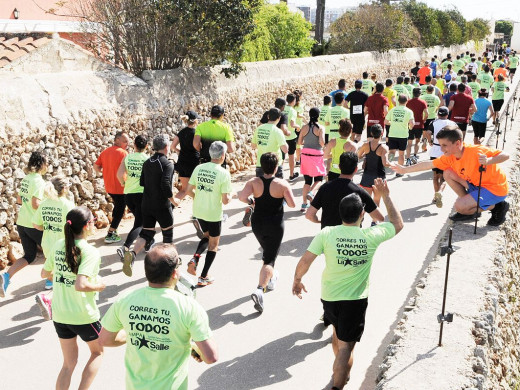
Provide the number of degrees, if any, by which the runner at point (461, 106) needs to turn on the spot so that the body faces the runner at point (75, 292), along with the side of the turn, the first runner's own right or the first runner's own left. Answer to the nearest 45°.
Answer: approximately 180°

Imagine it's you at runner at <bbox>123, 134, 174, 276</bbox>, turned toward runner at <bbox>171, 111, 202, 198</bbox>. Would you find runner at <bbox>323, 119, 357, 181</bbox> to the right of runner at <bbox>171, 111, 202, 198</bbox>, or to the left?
right

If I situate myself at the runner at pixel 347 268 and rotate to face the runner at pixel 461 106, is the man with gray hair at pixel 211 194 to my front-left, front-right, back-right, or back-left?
front-left

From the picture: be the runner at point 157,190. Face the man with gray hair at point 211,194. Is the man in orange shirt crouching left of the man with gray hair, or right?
left

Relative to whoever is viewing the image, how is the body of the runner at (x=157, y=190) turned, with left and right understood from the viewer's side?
facing away from the viewer and to the right of the viewer

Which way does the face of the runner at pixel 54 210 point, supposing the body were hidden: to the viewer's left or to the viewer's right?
to the viewer's right

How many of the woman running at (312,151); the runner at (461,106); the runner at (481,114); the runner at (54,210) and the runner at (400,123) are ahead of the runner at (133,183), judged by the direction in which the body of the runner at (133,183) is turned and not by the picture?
4

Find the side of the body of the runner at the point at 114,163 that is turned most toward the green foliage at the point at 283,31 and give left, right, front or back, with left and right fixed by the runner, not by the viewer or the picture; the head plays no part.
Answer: front

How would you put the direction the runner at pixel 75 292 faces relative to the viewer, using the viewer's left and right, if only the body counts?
facing away from the viewer and to the right of the viewer

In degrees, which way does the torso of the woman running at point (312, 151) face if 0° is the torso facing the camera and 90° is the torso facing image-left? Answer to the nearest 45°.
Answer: approximately 180°

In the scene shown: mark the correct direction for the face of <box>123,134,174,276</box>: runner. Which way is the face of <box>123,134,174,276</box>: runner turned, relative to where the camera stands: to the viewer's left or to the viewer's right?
to the viewer's right

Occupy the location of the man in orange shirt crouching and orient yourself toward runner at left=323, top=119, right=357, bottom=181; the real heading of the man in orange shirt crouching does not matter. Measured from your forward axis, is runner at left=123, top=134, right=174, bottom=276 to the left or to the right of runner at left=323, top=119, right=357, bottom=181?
left

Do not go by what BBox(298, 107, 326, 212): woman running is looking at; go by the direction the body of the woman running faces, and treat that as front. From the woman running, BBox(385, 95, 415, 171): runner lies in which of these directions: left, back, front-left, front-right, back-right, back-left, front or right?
front-right

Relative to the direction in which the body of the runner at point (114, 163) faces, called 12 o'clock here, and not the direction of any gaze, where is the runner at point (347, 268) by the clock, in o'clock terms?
the runner at point (347, 268) is roughly at 4 o'clock from the runner at point (114, 163).

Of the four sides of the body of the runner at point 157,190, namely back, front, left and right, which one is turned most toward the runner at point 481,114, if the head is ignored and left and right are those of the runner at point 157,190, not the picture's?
front
